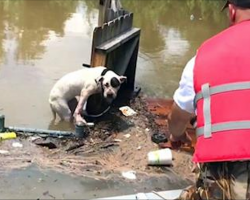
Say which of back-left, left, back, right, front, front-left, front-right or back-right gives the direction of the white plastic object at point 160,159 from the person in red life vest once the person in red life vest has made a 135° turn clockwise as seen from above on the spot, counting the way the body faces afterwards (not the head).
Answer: back

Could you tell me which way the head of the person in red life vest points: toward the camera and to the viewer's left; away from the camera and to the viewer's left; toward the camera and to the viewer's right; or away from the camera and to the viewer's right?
away from the camera and to the viewer's left

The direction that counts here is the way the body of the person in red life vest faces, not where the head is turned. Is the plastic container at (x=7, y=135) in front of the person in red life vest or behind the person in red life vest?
in front

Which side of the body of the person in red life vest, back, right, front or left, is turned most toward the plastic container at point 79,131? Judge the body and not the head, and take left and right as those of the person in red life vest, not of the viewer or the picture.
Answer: front

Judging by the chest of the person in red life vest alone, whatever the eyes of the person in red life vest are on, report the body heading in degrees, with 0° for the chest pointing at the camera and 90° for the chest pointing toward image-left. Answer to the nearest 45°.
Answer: approximately 135°

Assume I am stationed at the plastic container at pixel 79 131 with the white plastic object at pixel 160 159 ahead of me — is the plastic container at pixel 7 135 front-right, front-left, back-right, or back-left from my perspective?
back-right
